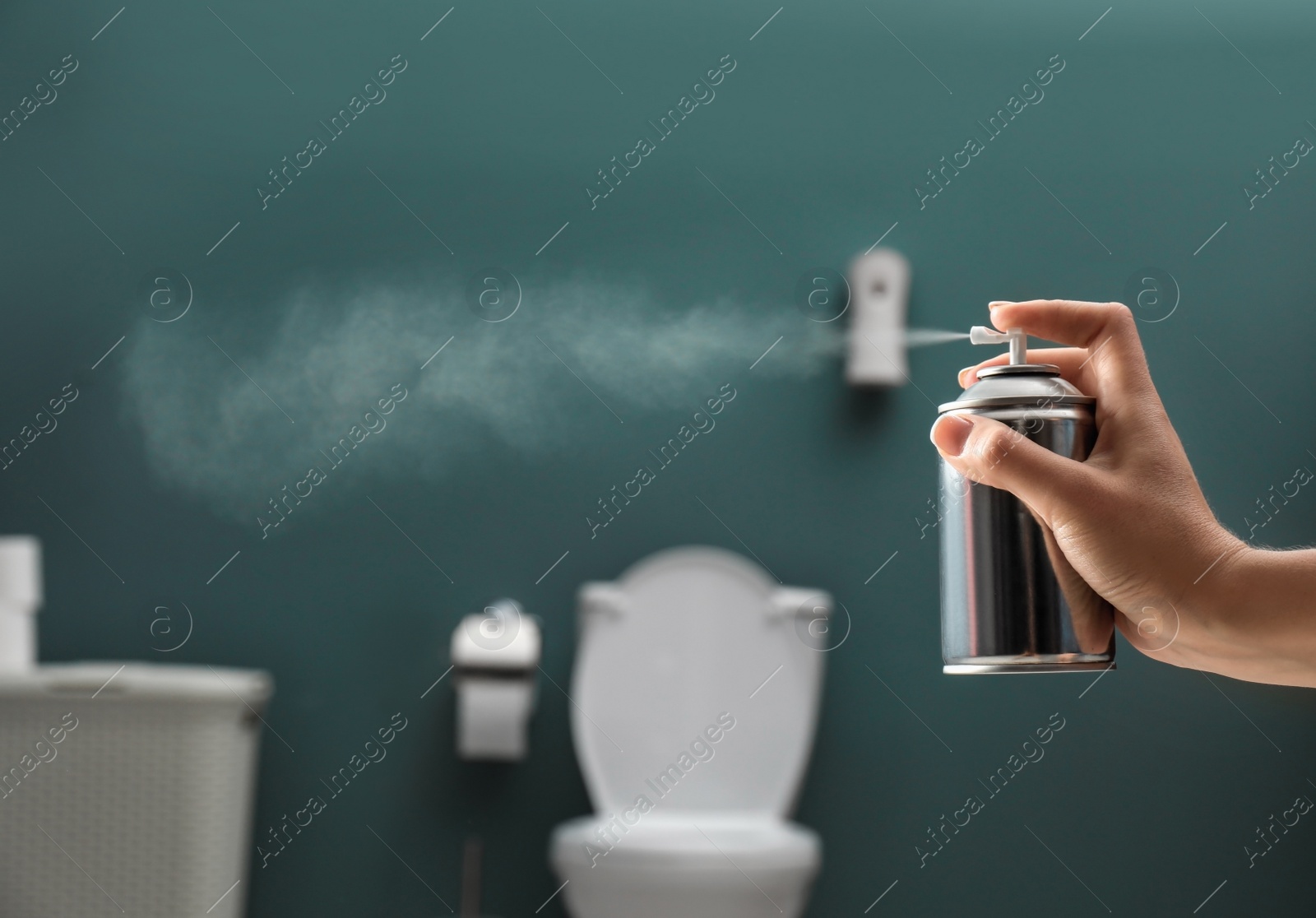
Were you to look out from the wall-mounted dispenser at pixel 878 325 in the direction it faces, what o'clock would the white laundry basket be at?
The white laundry basket is roughly at 2 o'clock from the wall-mounted dispenser.

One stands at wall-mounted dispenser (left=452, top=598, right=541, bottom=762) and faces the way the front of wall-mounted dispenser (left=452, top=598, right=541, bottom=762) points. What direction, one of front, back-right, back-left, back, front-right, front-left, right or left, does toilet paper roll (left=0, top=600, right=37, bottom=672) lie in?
right

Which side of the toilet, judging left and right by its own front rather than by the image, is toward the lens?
front

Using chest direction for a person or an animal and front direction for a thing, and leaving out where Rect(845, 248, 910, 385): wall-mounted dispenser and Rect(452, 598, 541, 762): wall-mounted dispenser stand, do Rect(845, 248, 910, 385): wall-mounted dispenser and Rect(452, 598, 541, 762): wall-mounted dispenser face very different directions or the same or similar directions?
same or similar directions

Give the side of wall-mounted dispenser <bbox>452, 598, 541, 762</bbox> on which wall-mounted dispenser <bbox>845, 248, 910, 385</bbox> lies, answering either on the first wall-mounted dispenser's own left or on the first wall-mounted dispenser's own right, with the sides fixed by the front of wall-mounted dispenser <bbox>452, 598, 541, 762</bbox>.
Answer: on the first wall-mounted dispenser's own left

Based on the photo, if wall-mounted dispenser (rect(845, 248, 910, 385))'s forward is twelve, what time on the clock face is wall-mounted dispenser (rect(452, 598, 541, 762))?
wall-mounted dispenser (rect(452, 598, 541, 762)) is roughly at 2 o'clock from wall-mounted dispenser (rect(845, 248, 910, 385)).

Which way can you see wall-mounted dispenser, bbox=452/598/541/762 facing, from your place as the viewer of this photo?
facing the viewer

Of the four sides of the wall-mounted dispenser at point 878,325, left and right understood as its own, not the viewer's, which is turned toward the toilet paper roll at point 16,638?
right
